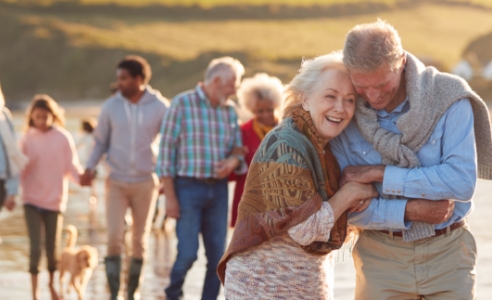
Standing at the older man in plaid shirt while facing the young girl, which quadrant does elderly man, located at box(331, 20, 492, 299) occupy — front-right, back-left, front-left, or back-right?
back-left

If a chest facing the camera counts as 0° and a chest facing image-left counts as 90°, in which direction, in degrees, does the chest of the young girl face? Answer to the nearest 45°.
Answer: approximately 0°

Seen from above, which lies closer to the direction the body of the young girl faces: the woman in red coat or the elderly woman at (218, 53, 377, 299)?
the elderly woman

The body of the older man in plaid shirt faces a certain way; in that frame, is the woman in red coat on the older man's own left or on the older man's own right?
on the older man's own left

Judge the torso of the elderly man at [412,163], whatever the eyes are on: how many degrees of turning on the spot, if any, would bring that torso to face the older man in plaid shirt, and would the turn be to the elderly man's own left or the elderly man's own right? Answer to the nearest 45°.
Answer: approximately 90° to the elderly man's own right
